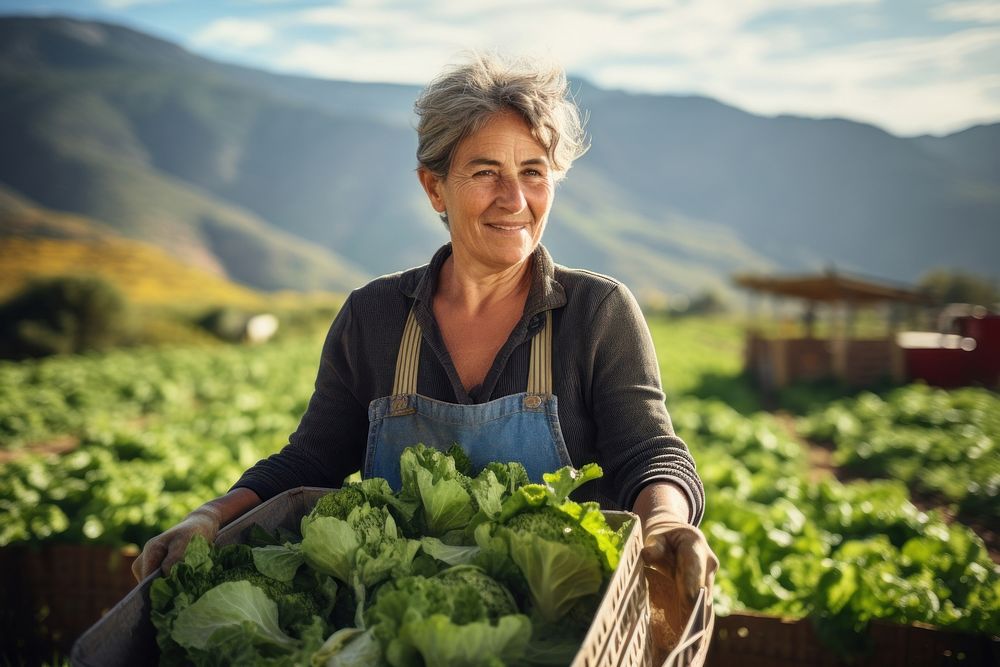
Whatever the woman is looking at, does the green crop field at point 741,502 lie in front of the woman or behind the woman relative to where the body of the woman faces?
behind

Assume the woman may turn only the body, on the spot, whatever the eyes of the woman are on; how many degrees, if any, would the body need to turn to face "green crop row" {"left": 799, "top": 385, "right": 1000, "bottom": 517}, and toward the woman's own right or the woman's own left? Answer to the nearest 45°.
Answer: approximately 135° to the woman's own left

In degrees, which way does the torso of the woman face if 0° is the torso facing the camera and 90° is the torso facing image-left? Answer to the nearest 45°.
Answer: approximately 0°

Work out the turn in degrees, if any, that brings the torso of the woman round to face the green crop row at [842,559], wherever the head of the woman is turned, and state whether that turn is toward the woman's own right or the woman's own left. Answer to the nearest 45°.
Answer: approximately 135° to the woman's own left
